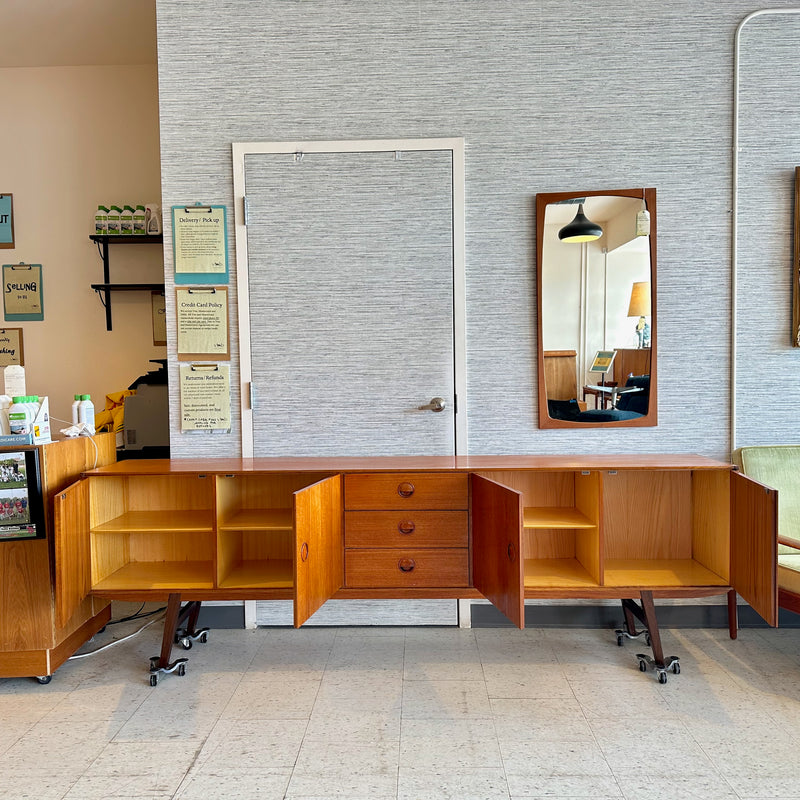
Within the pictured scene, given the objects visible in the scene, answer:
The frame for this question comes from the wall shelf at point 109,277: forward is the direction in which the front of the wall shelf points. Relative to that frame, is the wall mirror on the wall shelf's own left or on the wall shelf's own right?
on the wall shelf's own left

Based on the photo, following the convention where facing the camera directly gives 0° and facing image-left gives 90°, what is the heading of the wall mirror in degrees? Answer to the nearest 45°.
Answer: approximately 0°

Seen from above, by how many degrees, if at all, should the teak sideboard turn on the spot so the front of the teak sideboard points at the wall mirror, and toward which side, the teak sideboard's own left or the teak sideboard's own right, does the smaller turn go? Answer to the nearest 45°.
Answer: approximately 135° to the teak sideboard's own left

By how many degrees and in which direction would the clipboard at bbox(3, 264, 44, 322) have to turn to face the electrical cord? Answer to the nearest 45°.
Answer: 0° — it already faces it

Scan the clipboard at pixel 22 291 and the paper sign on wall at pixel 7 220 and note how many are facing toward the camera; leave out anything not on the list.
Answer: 2
